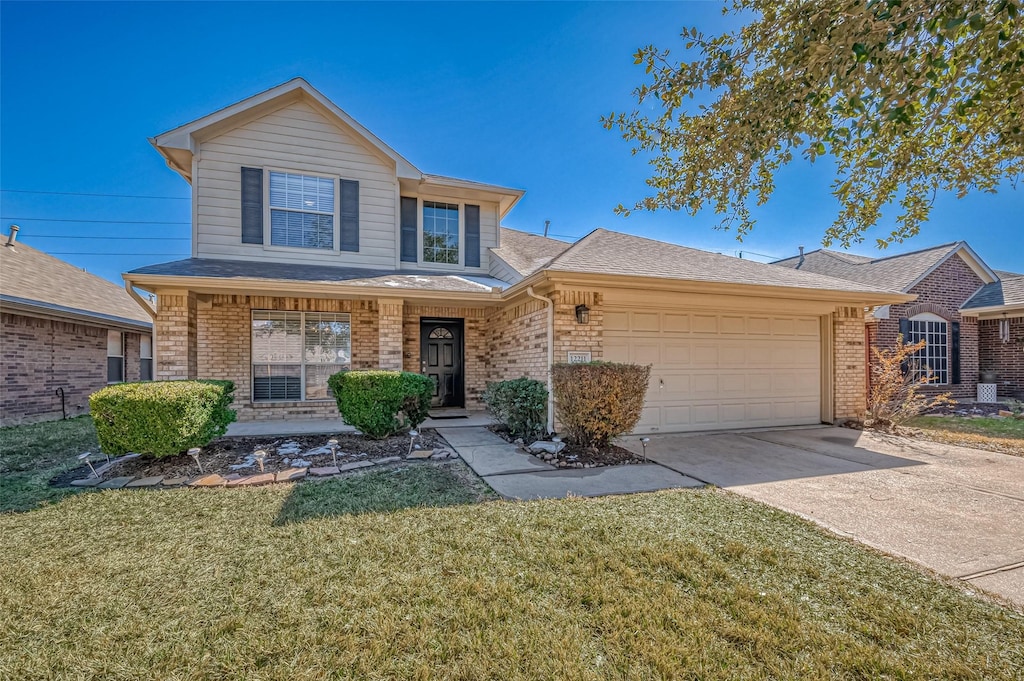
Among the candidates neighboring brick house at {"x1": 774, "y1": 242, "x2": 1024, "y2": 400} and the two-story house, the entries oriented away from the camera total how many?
0

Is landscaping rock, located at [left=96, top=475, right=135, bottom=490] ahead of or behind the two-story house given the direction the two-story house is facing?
ahead

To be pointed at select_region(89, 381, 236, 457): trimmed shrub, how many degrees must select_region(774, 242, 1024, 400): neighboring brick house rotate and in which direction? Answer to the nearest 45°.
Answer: approximately 90° to its right

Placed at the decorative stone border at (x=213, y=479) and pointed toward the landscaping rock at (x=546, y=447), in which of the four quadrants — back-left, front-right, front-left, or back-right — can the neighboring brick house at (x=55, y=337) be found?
back-left

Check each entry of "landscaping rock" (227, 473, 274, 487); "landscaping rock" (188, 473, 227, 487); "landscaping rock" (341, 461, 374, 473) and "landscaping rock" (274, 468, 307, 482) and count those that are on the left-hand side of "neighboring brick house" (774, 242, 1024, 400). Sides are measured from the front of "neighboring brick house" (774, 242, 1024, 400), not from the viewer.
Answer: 0

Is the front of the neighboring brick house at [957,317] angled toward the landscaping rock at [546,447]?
no

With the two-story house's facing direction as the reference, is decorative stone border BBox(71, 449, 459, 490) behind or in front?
in front

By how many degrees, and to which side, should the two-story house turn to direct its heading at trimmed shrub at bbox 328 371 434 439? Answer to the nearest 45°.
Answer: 0° — it already faces it

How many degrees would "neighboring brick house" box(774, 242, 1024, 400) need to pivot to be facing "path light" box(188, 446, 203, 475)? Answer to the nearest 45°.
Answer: approximately 90° to its right

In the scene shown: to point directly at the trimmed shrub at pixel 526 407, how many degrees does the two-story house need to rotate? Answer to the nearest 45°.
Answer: approximately 45° to its left

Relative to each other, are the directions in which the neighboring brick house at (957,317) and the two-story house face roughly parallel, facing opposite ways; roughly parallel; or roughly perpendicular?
roughly parallel

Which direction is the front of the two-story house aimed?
toward the camera

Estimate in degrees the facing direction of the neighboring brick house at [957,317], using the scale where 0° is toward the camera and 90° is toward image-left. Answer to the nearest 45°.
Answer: approximately 315°

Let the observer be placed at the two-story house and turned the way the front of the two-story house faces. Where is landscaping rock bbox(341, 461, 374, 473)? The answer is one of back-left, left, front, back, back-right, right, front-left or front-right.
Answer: front

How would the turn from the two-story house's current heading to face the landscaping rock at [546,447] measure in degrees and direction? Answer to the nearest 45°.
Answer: approximately 45° to its left

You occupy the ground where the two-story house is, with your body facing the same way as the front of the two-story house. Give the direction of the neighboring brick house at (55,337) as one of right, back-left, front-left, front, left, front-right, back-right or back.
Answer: right
